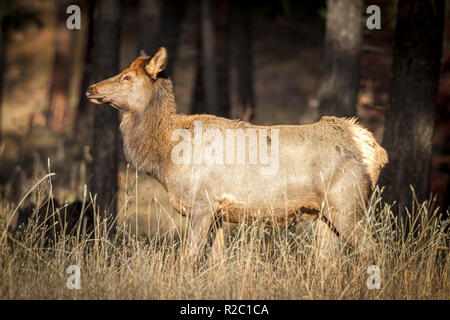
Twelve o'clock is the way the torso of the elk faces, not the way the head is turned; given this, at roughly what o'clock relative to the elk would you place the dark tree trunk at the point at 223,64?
The dark tree trunk is roughly at 3 o'clock from the elk.

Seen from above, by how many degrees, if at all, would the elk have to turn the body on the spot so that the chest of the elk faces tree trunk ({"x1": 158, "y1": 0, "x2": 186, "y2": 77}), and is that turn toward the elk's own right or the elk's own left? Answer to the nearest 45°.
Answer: approximately 90° to the elk's own right

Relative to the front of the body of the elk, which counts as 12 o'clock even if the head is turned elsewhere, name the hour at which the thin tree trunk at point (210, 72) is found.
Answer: The thin tree trunk is roughly at 3 o'clock from the elk.

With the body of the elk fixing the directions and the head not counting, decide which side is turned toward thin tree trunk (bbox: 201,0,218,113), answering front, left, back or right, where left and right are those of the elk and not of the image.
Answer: right

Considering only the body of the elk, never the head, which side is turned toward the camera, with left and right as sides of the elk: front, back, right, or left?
left

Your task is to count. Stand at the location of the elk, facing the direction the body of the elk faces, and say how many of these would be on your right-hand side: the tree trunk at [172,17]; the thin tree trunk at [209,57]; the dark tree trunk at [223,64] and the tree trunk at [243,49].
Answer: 4

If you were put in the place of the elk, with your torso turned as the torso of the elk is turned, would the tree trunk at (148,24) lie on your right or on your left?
on your right

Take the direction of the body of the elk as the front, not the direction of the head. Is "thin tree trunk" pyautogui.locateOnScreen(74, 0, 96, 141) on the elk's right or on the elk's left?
on the elk's right

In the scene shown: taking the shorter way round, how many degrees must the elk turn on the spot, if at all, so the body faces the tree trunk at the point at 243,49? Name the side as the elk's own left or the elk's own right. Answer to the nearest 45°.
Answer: approximately 90° to the elk's own right

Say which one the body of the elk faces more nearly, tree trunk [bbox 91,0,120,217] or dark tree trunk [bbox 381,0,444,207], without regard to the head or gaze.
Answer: the tree trunk

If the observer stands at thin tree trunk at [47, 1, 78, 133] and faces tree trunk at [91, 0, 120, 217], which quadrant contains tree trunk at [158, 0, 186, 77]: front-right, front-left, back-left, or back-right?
front-left
